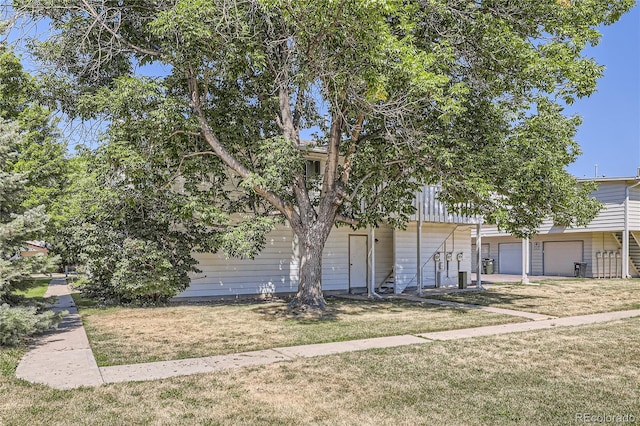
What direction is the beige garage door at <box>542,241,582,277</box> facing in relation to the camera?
toward the camera

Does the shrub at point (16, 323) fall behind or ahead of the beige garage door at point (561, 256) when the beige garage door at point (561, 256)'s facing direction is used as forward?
ahead

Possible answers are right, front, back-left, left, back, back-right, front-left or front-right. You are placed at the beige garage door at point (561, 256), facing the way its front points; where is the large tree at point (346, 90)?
front

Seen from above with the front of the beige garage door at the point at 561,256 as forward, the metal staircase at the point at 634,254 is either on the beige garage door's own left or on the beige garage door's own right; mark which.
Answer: on the beige garage door's own left

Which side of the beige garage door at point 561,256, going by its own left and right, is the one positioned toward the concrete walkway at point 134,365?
front
